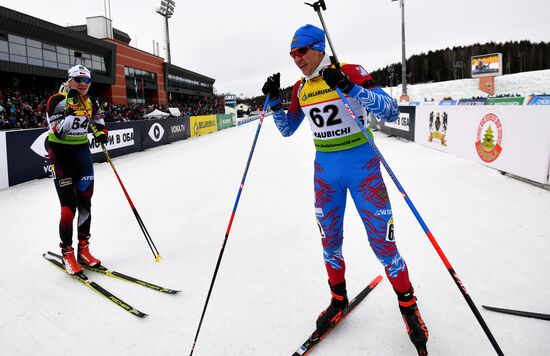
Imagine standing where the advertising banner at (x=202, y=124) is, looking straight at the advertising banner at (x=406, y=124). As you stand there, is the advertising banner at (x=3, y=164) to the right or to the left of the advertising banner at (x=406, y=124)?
right

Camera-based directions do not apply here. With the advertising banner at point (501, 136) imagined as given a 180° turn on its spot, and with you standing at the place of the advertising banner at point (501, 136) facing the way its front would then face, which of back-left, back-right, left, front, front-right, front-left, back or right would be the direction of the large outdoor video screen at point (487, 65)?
front-left

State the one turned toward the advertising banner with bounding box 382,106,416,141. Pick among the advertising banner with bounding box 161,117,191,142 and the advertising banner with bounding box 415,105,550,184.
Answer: the advertising banner with bounding box 161,117,191,142

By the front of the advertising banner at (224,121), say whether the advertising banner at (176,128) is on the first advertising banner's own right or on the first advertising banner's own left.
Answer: on the first advertising banner's own right

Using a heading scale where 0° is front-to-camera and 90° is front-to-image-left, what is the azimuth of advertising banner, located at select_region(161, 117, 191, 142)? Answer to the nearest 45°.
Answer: approximately 315°

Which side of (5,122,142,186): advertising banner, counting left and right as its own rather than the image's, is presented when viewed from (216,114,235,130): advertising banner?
left
